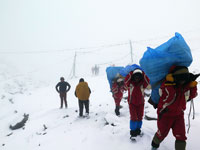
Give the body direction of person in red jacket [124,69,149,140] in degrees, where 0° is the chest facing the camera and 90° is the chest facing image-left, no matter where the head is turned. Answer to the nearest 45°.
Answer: approximately 0°

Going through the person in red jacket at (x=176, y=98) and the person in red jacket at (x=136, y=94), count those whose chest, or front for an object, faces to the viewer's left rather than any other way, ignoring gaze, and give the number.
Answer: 0

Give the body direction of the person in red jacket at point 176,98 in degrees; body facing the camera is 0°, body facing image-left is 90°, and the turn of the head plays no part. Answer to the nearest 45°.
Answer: approximately 315°

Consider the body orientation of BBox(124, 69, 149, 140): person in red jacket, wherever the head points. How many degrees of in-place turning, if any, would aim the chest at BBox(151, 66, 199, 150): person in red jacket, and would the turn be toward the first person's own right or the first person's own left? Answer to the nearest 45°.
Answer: approximately 45° to the first person's own left
